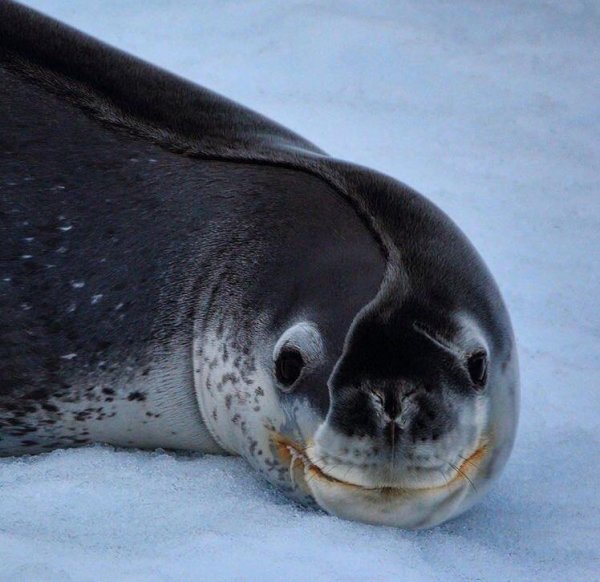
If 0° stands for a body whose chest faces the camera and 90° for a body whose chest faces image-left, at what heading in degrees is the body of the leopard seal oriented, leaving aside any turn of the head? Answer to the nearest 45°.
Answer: approximately 315°
